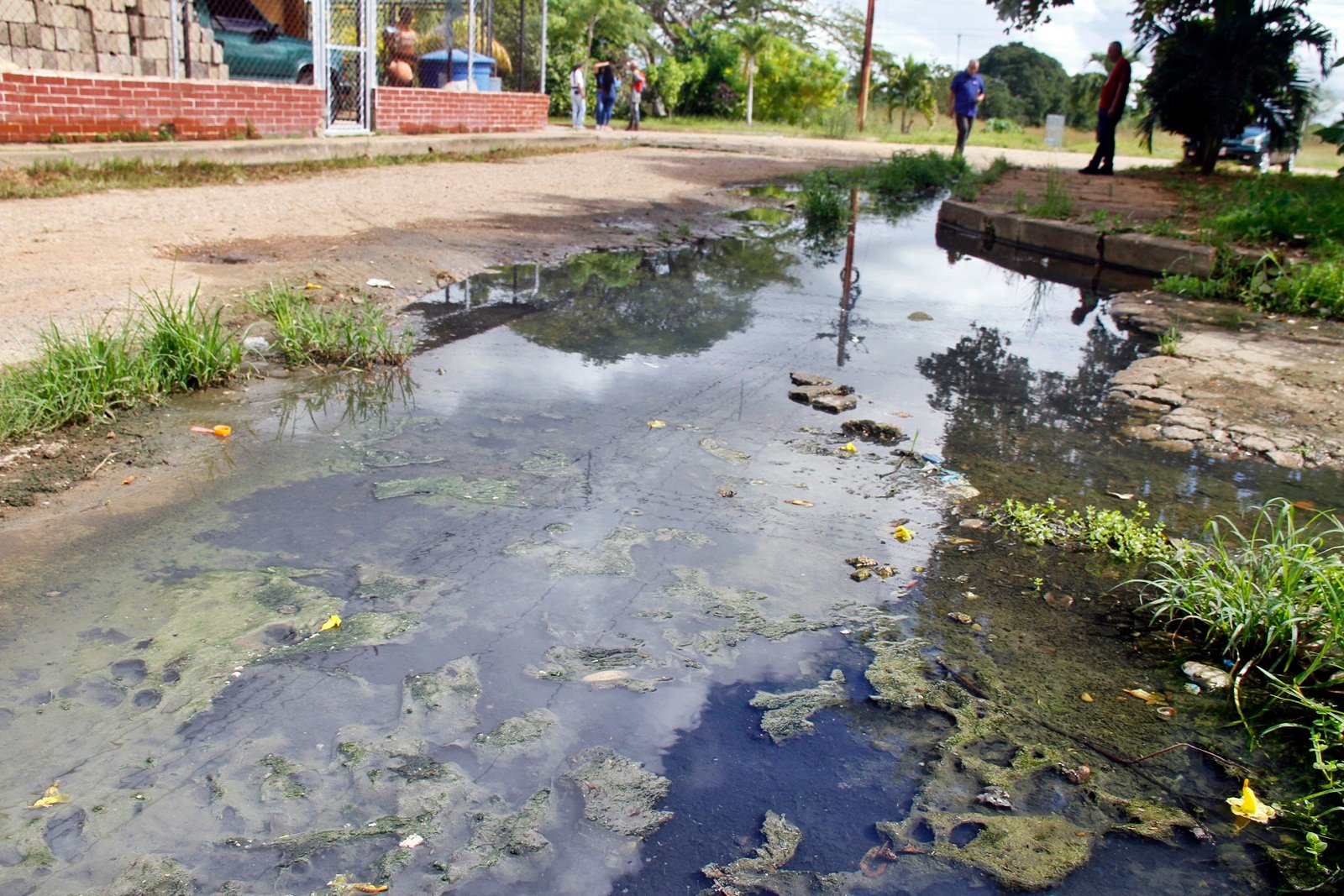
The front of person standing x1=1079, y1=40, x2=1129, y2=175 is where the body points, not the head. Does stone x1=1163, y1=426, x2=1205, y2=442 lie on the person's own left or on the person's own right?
on the person's own left

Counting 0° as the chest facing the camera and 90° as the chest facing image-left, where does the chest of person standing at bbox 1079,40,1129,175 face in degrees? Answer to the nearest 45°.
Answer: approximately 90°
